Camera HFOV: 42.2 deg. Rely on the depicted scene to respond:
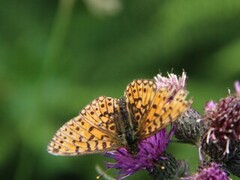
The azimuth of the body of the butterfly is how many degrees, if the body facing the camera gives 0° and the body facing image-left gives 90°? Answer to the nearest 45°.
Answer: approximately 0°

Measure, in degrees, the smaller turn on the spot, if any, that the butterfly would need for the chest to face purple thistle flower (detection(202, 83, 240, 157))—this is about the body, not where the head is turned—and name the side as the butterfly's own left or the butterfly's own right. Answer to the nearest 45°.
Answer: approximately 90° to the butterfly's own left

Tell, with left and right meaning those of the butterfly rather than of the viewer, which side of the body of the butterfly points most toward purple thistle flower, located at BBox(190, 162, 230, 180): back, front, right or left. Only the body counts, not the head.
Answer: left
